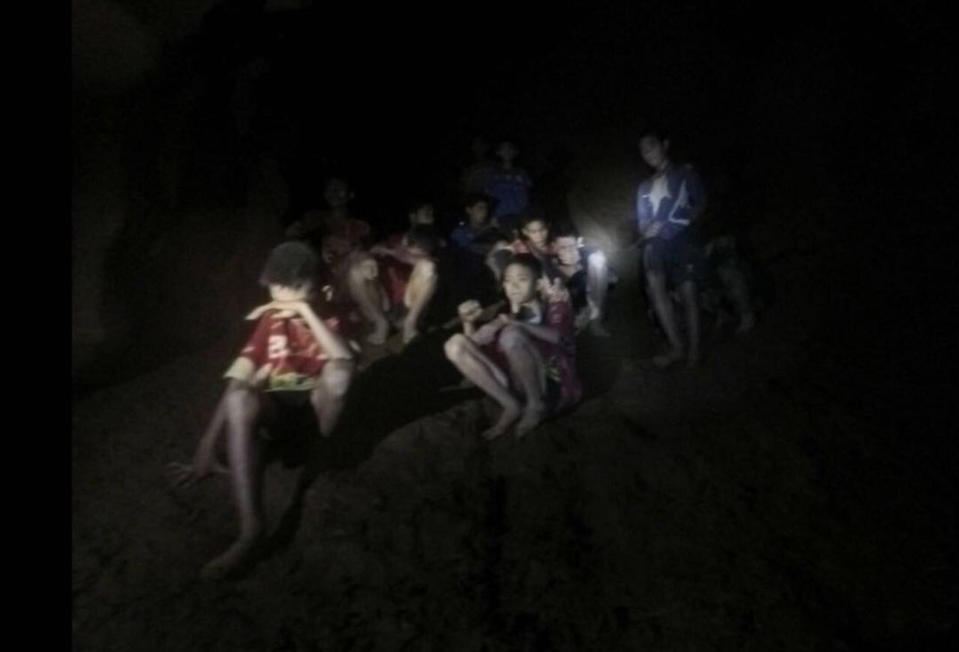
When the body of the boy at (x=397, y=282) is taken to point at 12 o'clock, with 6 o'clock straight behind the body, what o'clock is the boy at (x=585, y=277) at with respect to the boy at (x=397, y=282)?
the boy at (x=585, y=277) is roughly at 9 o'clock from the boy at (x=397, y=282).

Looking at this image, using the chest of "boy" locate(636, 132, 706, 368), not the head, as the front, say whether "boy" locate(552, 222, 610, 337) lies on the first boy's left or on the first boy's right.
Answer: on the first boy's right

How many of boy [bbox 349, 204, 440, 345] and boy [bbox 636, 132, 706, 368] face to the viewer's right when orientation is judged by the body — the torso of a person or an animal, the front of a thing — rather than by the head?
0

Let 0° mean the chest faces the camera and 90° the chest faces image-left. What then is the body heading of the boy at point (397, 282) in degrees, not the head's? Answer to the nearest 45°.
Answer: approximately 0°

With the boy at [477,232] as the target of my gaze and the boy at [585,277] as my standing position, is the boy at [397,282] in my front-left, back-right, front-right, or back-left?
front-left

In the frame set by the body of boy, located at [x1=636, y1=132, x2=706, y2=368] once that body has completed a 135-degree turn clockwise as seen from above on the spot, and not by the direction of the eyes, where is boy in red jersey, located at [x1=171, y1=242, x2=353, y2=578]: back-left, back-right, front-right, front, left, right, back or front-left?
back-left

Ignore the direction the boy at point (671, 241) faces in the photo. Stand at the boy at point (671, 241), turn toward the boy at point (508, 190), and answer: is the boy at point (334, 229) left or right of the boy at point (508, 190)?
left

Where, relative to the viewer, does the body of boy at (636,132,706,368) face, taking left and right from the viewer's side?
facing the viewer and to the left of the viewer
